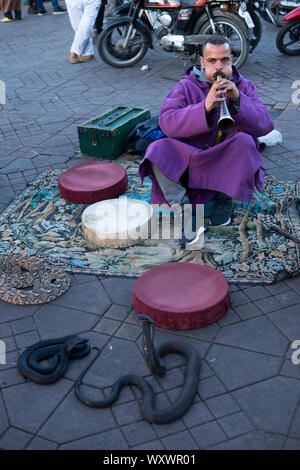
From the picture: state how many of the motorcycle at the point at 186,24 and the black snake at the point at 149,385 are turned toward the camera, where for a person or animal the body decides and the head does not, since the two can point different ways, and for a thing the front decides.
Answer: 0

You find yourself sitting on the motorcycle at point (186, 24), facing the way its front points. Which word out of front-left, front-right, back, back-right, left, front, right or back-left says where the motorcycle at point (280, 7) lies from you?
back-right

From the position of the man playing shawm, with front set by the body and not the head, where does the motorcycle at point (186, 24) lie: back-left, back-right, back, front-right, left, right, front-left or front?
back

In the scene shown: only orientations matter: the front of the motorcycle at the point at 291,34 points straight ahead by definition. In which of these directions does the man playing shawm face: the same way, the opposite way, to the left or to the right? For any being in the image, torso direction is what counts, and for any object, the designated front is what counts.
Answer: to the left

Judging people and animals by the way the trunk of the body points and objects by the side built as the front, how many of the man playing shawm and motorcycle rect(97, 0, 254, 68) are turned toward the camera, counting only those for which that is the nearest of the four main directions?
1

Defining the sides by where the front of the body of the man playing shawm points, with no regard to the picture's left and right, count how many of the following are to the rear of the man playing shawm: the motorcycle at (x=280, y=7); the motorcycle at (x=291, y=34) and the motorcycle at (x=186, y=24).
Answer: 3

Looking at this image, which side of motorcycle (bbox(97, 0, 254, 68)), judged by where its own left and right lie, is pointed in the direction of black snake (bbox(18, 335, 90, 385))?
left

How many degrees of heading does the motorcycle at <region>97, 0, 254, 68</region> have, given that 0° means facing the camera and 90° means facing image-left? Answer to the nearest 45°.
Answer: approximately 90°

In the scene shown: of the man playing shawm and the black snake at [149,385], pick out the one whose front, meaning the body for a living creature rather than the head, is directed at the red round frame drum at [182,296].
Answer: the man playing shawm
